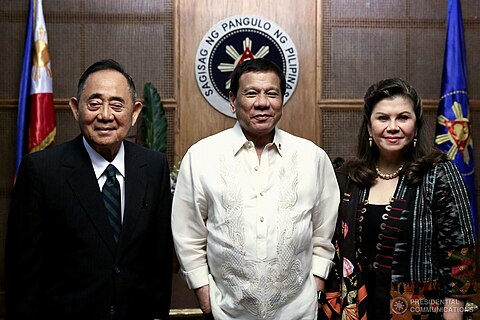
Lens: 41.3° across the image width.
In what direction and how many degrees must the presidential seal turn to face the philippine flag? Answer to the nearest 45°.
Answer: approximately 90° to its right

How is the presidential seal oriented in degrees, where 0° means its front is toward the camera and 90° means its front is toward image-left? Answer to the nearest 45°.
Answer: approximately 0°

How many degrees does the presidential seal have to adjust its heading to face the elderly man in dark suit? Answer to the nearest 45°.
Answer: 0° — it already faces them

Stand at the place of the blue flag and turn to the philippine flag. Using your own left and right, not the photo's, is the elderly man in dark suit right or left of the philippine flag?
left

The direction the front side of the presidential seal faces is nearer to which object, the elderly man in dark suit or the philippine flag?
the elderly man in dark suit

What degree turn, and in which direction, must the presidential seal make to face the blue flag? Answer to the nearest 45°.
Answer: approximately 90° to its left
